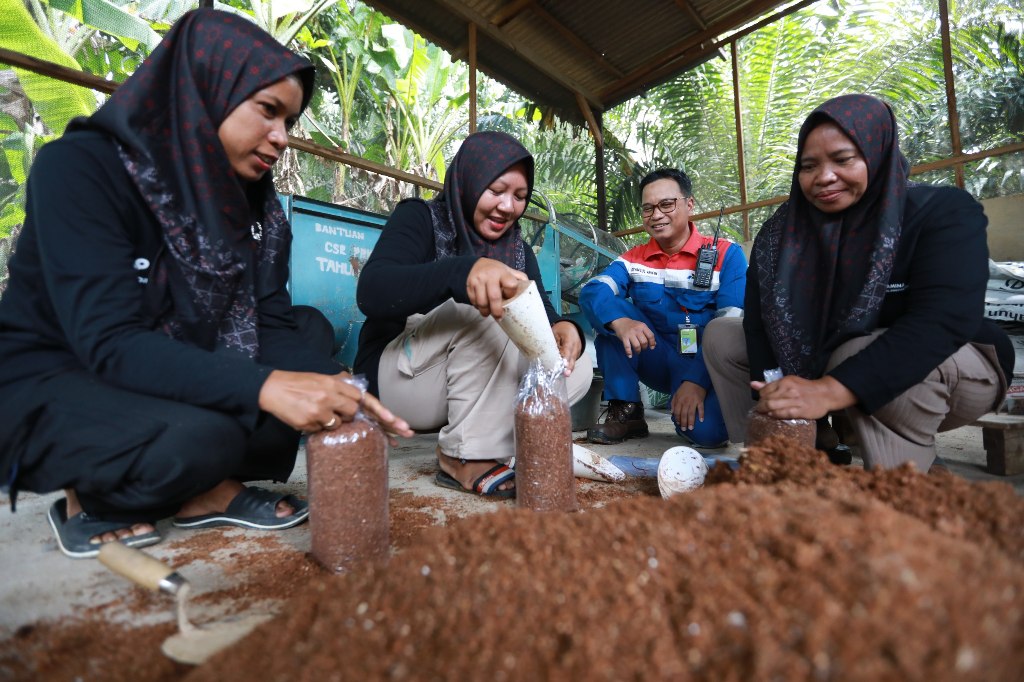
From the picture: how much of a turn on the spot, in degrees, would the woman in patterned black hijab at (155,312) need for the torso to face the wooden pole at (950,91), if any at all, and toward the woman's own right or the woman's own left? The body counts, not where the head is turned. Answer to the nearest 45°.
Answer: approximately 45° to the woman's own left

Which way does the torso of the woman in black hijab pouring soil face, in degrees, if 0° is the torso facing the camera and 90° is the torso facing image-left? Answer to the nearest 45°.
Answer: approximately 315°

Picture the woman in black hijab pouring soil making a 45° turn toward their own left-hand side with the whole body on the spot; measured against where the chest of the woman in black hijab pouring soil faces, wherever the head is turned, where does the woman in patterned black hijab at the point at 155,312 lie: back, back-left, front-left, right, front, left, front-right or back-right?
back-right

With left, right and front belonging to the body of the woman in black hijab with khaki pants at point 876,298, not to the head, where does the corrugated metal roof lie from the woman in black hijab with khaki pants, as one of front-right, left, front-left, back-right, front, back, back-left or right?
right

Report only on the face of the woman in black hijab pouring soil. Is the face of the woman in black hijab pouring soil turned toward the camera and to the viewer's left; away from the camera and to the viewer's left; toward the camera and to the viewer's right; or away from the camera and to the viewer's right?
toward the camera and to the viewer's right

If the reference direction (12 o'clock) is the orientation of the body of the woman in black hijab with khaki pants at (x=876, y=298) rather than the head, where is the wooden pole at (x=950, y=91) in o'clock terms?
The wooden pole is roughly at 5 o'clock from the woman in black hijab with khaki pants.

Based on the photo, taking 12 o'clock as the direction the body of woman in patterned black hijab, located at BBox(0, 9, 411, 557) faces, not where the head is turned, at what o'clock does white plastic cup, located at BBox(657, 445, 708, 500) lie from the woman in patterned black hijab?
The white plastic cup is roughly at 11 o'clock from the woman in patterned black hijab.

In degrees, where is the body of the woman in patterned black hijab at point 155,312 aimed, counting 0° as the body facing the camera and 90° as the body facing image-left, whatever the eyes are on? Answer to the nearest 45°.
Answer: approximately 315°

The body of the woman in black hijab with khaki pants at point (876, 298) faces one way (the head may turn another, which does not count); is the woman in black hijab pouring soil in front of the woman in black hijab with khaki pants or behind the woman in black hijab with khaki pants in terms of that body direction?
in front

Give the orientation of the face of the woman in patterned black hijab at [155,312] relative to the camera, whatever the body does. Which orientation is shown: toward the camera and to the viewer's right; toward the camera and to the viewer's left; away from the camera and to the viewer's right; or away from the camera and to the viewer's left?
toward the camera and to the viewer's right

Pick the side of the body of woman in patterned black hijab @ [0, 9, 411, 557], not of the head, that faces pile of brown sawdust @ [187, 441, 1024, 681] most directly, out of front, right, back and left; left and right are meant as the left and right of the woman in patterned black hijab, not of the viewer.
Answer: front

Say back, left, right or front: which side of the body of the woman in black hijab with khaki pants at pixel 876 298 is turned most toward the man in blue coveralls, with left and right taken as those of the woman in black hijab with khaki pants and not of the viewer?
right

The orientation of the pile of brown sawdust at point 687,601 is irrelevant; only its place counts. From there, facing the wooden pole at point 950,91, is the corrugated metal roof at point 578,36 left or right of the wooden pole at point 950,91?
left

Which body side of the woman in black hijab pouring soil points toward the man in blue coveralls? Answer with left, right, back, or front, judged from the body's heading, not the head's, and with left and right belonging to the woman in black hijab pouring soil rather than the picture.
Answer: left

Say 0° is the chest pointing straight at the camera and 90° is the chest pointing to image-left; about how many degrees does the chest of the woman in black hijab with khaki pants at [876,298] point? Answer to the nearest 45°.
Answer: approximately 45°
